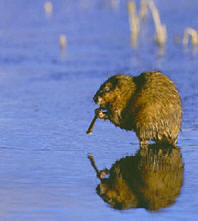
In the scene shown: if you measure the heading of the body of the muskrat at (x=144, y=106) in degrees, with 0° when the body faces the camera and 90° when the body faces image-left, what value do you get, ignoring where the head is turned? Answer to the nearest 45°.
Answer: approximately 90°
